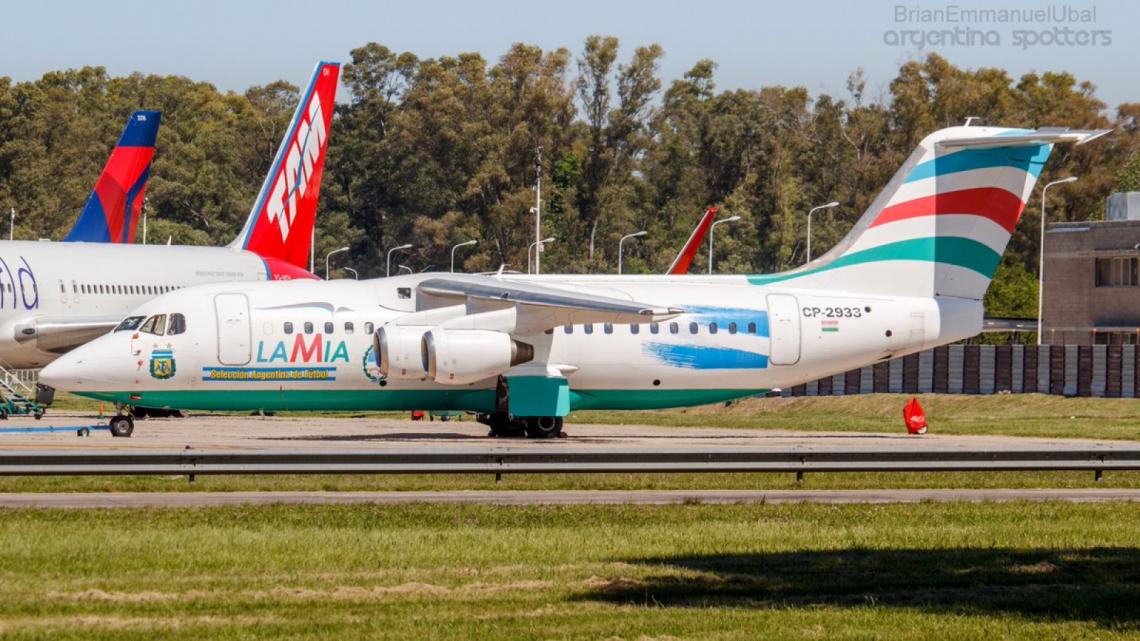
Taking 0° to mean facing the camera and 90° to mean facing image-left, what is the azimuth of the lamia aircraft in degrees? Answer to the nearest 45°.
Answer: approximately 90°

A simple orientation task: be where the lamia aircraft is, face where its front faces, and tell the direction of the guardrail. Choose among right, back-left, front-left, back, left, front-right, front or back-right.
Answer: left

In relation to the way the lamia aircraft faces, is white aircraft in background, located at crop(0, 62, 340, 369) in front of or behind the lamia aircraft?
in front

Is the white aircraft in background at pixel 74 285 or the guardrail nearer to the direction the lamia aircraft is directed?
the white aircraft in background
